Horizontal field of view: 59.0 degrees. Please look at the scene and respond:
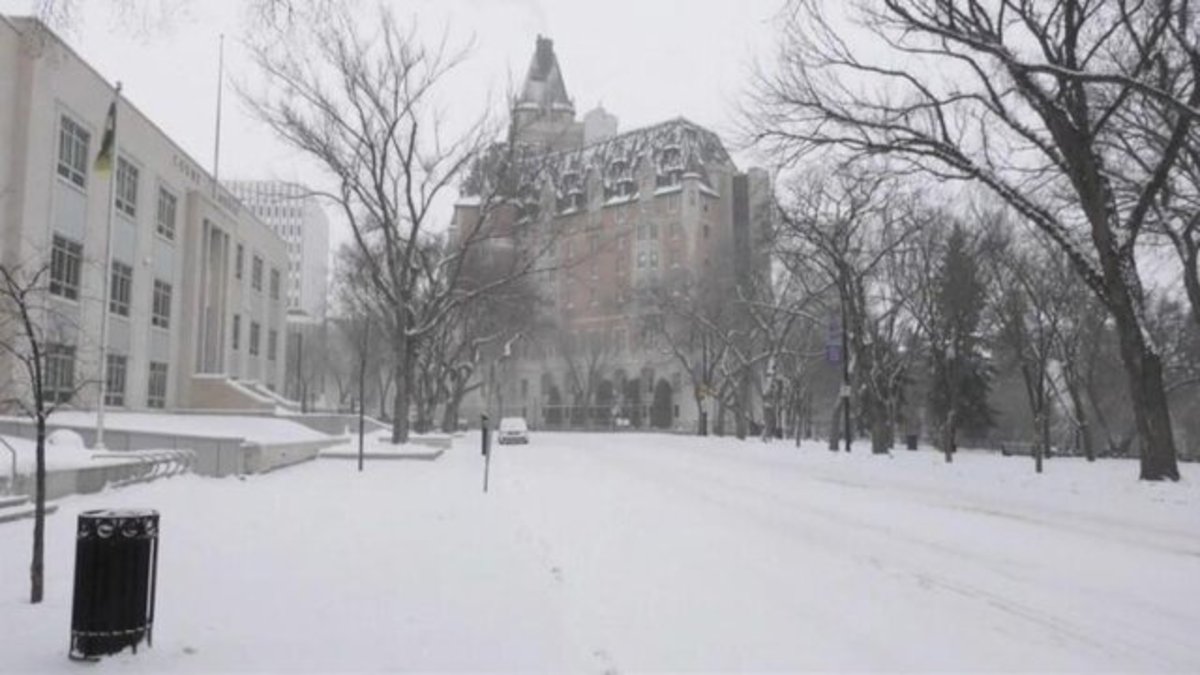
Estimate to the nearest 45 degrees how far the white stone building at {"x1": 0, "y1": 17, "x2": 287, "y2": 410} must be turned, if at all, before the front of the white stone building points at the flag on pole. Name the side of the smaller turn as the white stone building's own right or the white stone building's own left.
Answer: approximately 45° to the white stone building's own right

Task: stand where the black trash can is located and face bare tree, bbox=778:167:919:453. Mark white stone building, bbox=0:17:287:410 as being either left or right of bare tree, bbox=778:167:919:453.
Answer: left

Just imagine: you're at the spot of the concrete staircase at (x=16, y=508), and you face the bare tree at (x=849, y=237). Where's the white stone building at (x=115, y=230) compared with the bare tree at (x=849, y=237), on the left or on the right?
left

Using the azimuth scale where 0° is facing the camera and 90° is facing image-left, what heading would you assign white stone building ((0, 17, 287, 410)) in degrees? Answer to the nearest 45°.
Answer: approximately 315°

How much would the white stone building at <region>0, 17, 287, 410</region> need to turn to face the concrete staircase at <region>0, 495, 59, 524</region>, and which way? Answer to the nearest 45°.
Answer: approximately 45° to its right
